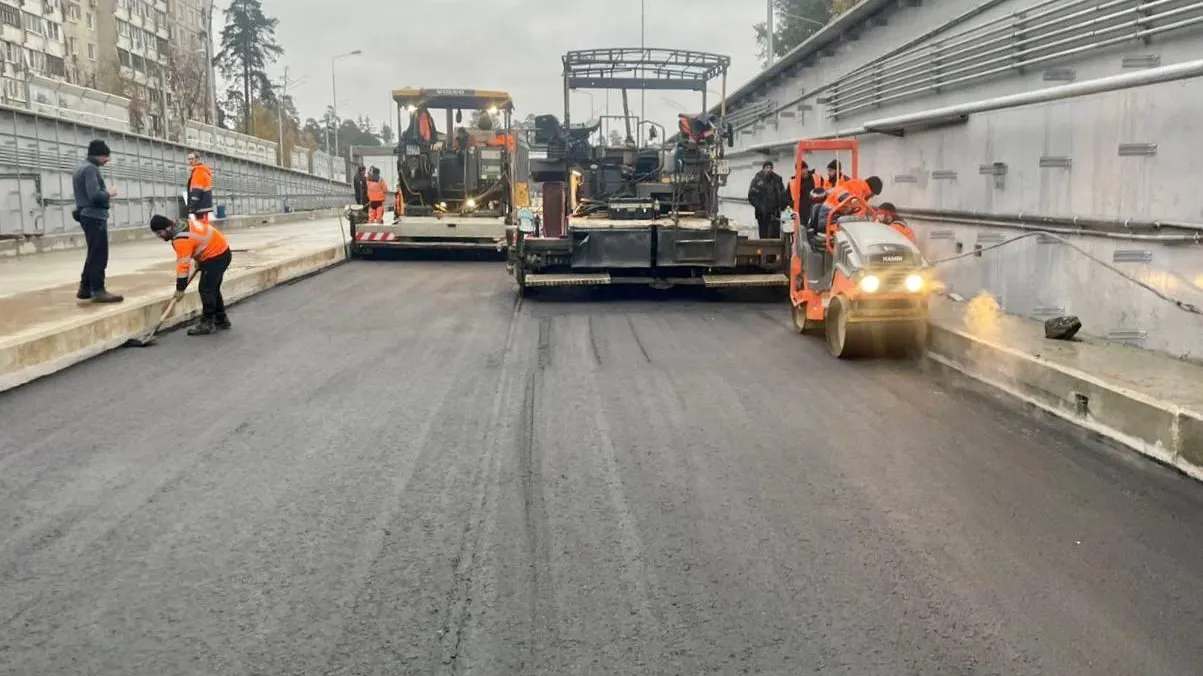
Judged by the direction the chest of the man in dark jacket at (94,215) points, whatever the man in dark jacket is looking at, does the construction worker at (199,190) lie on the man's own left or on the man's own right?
on the man's own left

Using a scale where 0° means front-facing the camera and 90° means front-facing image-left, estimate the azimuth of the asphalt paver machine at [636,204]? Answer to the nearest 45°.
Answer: approximately 180°

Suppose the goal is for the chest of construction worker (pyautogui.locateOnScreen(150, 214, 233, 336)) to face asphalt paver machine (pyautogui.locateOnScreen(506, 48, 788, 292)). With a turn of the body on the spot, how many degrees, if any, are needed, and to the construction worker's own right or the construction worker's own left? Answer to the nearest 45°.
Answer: approximately 180°

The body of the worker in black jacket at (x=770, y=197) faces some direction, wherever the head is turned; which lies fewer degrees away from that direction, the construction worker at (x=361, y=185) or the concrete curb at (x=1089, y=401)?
the concrete curb

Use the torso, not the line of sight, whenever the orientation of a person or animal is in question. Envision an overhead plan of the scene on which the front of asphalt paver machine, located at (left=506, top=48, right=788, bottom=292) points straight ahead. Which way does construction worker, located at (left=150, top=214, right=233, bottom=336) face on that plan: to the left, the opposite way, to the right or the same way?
to the left

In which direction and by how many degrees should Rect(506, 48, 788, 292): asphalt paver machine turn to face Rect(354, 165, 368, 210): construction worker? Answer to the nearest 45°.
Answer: approximately 45° to its left

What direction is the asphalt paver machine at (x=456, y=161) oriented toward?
away from the camera

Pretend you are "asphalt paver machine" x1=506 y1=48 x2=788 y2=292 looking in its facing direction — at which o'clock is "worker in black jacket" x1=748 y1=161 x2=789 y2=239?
The worker in black jacket is roughly at 2 o'clock from the asphalt paver machine.

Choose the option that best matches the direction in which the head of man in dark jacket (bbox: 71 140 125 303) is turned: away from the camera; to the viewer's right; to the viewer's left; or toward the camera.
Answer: to the viewer's right

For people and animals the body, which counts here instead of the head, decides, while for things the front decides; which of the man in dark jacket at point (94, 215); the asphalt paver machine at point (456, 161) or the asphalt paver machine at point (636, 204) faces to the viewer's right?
the man in dark jacket

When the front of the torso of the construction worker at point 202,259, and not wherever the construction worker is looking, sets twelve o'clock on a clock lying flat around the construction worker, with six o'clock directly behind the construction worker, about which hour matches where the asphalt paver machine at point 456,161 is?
The asphalt paver machine is roughly at 4 o'clock from the construction worker.

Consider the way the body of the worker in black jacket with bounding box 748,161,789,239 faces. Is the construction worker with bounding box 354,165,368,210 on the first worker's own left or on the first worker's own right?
on the first worker's own right

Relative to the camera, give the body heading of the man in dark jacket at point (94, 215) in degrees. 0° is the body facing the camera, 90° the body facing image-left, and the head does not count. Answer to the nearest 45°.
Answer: approximately 270°
